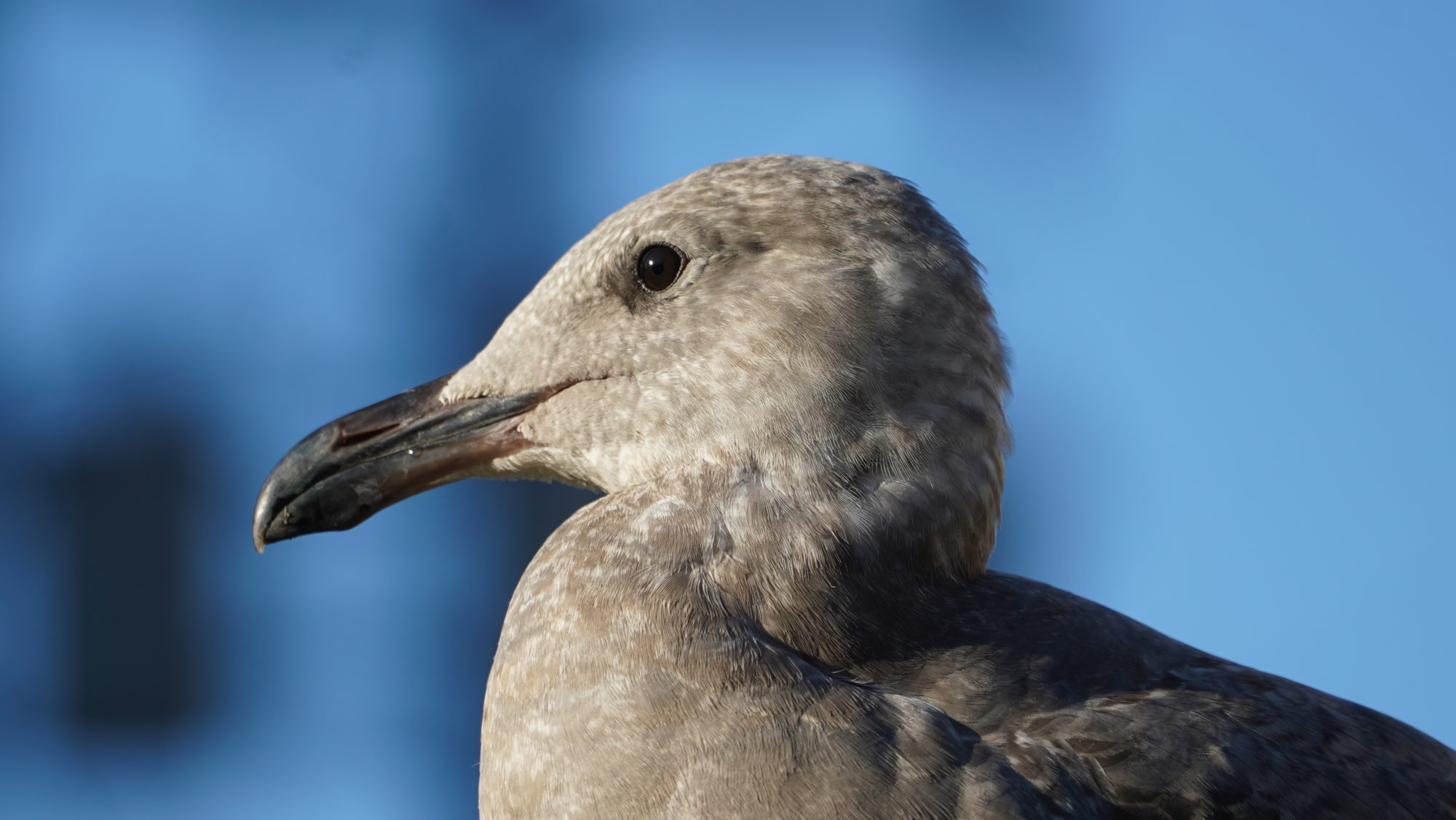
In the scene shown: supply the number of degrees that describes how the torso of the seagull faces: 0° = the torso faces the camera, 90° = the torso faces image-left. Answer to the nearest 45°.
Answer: approximately 90°
